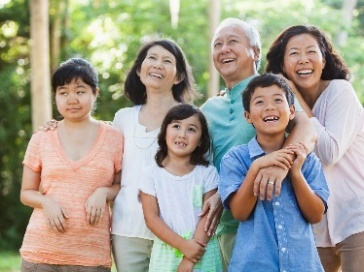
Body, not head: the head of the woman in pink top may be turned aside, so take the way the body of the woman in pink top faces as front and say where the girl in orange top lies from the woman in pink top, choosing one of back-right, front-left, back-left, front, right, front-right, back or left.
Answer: front-right

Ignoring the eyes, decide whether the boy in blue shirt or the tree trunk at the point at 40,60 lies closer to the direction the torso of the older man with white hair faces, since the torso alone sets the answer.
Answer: the boy in blue shirt

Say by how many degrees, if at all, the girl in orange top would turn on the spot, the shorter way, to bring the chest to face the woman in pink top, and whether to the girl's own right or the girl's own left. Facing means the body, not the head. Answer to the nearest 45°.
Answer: approximately 90° to the girl's own left

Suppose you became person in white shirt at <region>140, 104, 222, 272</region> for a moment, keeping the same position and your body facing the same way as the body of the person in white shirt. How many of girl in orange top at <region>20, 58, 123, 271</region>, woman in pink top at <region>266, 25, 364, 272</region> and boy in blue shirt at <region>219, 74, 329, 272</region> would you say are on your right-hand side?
1

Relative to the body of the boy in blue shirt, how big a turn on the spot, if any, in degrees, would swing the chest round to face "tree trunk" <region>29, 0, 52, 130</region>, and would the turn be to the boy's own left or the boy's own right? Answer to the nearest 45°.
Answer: approximately 135° to the boy's own right

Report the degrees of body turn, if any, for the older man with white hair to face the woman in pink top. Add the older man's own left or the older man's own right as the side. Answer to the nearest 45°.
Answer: approximately 135° to the older man's own left

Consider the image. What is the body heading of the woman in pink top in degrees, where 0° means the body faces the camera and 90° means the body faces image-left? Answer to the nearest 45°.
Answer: approximately 45°

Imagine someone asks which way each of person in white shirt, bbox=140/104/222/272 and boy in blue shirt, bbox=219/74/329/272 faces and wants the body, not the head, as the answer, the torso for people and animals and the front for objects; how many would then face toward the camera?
2

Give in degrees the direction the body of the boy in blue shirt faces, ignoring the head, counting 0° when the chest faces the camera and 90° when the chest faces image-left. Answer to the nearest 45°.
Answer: approximately 0°

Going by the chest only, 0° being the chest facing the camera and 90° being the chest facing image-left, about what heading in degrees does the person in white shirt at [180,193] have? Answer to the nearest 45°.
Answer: approximately 0°
